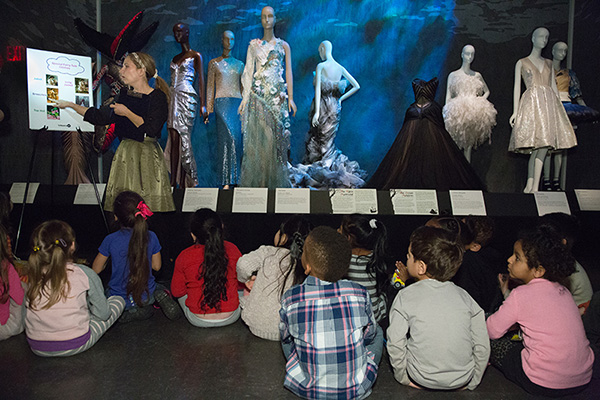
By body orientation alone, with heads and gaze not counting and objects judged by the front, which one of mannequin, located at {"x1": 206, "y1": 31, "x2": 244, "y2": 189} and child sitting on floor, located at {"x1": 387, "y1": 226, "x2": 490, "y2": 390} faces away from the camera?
the child sitting on floor

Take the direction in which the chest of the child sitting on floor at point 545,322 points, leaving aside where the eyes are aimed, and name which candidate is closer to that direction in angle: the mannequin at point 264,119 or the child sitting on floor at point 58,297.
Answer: the mannequin

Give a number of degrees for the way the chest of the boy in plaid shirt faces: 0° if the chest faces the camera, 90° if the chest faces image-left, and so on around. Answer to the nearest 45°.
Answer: approximately 180°

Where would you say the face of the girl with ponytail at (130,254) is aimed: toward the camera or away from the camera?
away from the camera

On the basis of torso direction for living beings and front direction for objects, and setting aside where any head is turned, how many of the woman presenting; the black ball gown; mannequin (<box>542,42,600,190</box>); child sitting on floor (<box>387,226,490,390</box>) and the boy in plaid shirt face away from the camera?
2

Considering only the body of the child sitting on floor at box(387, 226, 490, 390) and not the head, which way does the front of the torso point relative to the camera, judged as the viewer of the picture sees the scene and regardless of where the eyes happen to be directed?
away from the camera

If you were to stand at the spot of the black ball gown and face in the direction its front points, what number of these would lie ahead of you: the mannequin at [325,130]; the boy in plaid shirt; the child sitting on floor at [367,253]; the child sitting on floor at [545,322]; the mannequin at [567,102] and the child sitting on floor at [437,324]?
4

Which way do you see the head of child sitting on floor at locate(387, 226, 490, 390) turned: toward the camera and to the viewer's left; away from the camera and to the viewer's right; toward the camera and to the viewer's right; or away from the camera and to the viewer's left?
away from the camera and to the viewer's left

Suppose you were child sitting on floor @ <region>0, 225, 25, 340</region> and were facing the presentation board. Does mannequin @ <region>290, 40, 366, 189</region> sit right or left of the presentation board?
right

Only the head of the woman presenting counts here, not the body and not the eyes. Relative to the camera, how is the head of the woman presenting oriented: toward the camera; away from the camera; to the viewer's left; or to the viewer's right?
to the viewer's left

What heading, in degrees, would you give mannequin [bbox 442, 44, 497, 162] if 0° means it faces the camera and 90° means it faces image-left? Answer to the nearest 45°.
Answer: approximately 0°

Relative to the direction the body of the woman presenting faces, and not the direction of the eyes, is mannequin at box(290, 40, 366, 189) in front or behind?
behind
